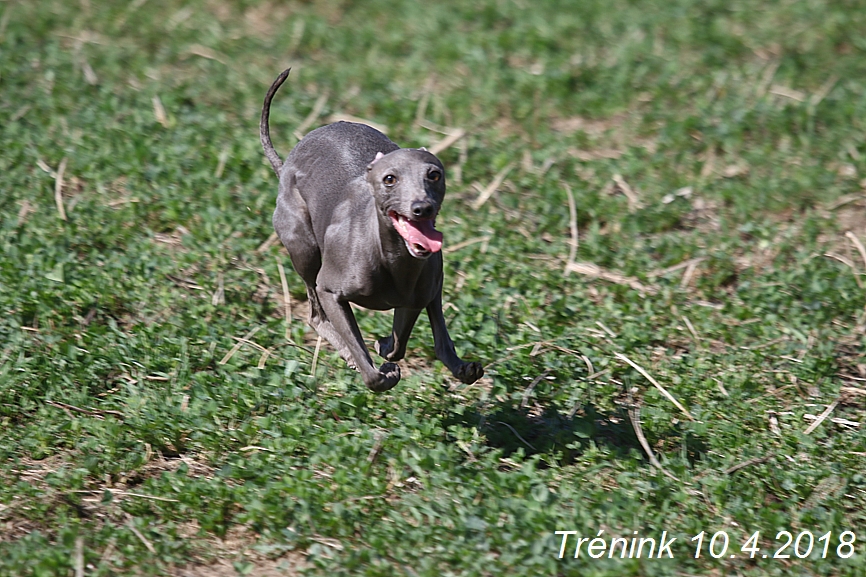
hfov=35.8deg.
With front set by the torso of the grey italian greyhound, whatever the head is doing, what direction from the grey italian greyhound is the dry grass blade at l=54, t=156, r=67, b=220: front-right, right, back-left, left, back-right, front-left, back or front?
back

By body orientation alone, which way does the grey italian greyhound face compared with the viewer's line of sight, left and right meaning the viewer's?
facing the viewer and to the right of the viewer

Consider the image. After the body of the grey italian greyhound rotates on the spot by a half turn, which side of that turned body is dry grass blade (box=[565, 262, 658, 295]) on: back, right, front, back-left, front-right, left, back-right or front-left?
right

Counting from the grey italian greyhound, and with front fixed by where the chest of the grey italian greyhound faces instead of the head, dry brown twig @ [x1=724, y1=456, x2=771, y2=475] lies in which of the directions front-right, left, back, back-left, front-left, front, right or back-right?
front-left

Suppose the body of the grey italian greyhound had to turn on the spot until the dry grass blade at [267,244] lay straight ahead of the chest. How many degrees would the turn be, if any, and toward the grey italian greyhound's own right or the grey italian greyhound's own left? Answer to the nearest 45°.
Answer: approximately 135° to the grey italian greyhound's own left

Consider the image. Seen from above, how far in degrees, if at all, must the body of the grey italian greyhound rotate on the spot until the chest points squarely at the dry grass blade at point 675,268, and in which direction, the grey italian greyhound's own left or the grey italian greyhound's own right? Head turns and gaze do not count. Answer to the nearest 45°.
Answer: approximately 90° to the grey italian greyhound's own left

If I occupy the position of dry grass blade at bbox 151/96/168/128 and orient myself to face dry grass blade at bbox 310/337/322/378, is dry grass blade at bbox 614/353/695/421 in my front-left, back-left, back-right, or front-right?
front-left

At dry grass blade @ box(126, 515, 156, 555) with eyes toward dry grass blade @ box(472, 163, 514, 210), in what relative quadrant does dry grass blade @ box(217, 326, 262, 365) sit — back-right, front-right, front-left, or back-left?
front-left

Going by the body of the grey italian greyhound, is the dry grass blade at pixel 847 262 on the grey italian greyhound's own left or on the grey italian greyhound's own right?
on the grey italian greyhound's own left

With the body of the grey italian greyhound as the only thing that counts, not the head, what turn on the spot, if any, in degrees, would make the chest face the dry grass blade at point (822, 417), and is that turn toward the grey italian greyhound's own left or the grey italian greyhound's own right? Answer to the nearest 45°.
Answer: approximately 45° to the grey italian greyhound's own left

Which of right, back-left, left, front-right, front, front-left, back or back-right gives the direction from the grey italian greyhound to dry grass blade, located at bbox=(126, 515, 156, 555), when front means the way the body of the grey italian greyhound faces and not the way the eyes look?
right

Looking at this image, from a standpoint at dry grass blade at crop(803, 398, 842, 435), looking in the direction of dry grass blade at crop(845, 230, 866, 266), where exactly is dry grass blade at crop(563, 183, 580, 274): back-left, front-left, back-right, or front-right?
front-left

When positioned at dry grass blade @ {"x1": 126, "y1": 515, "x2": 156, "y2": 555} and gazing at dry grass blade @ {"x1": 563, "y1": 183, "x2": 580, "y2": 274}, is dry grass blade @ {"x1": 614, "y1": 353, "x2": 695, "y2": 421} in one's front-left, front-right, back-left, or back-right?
front-right

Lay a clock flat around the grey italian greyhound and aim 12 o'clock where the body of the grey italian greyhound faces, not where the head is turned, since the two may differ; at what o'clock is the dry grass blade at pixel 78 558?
The dry grass blade is roughly at 3 o'clock from the grey italian greyhound.
